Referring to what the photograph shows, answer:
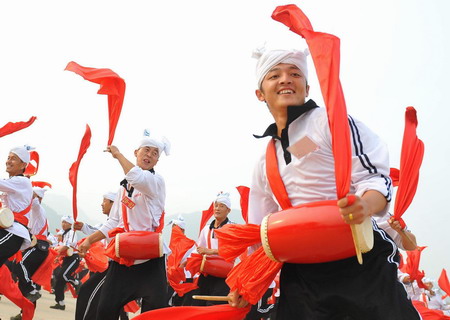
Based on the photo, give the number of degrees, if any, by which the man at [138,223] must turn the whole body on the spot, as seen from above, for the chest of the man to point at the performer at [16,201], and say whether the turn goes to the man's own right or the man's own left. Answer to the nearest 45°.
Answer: approximately 90° to the man's own right

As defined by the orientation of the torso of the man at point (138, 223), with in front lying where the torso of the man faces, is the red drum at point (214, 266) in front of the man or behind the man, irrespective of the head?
behind

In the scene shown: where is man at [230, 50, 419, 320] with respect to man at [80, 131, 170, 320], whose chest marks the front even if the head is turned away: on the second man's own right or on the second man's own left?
on the second man's own left

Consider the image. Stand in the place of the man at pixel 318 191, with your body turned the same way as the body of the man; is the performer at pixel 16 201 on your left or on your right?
on your right

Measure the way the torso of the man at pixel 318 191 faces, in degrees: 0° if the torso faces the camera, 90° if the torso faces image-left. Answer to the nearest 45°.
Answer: approximately 45°
